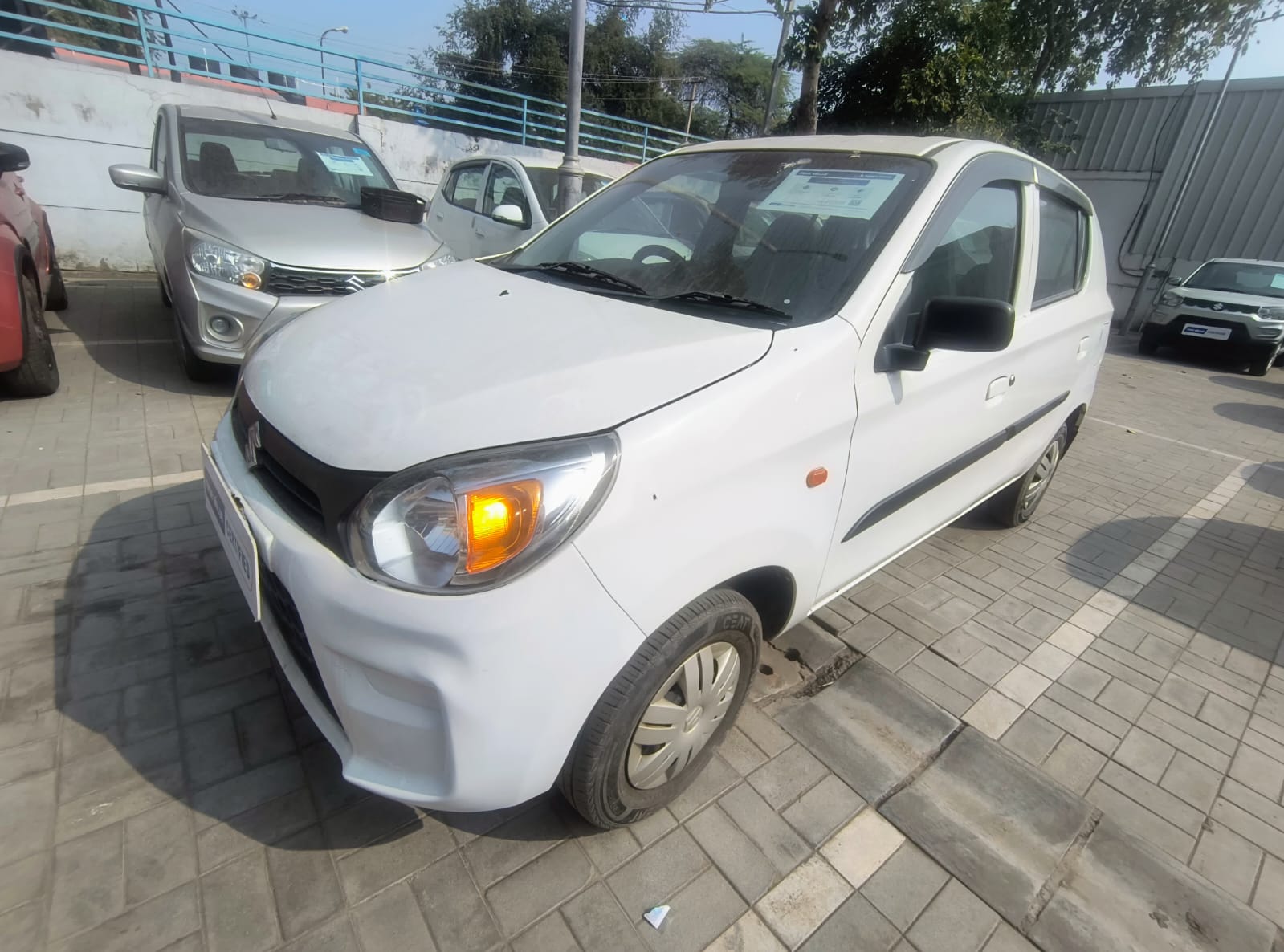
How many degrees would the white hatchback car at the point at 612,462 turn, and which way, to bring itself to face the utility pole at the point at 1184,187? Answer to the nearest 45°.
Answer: approximately 180°

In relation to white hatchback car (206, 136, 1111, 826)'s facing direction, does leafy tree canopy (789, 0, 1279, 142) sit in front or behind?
behind

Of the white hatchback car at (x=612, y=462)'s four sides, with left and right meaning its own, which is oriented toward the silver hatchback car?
right

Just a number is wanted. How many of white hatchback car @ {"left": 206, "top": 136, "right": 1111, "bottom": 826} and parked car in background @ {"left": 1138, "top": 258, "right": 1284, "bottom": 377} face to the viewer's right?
0

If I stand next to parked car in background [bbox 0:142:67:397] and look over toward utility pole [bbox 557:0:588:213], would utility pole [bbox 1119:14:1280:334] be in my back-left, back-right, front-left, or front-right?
front-right

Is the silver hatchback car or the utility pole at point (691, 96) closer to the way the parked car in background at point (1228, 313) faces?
the silver hatchback car

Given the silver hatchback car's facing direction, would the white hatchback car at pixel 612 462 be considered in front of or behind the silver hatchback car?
in front

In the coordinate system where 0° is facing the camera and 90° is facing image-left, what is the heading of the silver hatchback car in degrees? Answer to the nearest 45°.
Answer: approximately 315°

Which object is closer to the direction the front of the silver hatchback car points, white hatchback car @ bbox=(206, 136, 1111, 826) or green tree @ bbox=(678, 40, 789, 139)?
the white hatchback car

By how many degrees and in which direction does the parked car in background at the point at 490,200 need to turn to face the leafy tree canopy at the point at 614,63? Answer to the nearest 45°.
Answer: approximately 135° to its left

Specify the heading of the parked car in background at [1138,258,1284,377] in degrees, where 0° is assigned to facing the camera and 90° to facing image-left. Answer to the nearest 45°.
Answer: approximately 45°

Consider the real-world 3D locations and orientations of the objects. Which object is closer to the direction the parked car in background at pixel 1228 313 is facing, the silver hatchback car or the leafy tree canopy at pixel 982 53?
the silver hatchback car

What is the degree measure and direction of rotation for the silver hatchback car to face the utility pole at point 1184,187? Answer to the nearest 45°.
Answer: approximately 45° to its left
